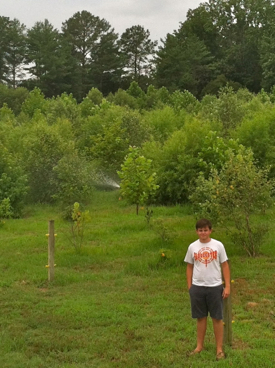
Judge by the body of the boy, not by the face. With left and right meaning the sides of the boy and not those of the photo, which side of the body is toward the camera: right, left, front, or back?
front

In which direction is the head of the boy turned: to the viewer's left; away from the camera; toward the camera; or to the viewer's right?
toward the camera

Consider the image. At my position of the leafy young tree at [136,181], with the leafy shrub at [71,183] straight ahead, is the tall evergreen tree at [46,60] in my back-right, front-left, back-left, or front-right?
front-right

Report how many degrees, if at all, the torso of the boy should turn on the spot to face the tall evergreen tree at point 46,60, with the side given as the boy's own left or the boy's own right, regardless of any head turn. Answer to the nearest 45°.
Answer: approximately 180°

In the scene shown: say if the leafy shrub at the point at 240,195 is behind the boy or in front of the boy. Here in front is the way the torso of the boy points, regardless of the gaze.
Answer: behind

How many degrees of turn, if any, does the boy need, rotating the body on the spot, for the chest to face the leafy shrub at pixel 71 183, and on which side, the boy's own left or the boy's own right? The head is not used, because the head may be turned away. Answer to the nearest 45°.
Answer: approximately 180°

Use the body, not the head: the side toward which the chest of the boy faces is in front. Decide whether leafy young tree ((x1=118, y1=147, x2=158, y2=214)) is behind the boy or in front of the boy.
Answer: behind
